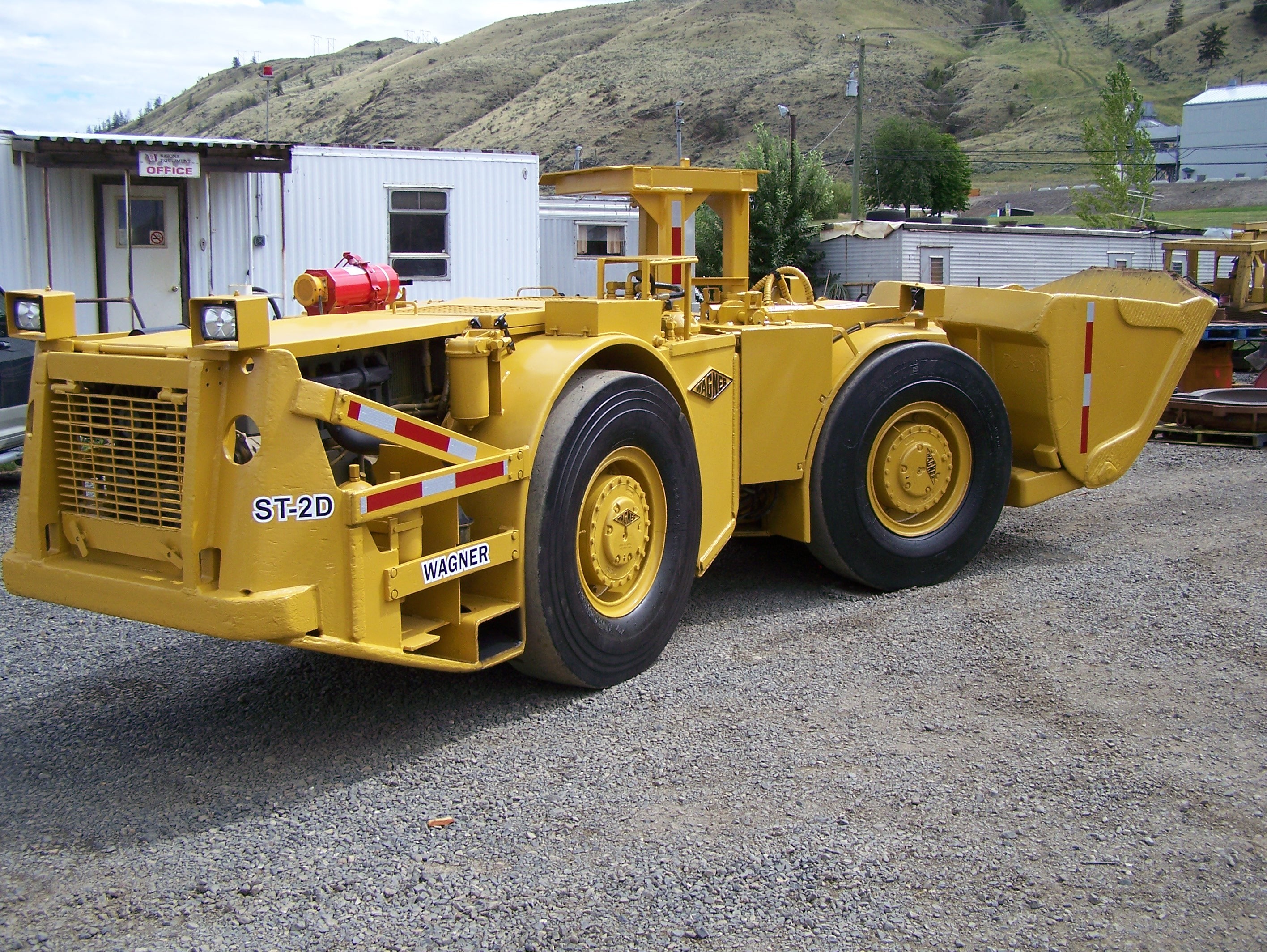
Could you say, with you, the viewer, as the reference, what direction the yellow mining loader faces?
facing away from the viewer and to the right of the viewer

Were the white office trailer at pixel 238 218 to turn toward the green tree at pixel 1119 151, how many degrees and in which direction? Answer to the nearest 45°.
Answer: approximately 135° to its left

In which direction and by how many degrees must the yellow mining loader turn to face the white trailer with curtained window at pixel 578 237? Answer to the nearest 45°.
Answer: approximately 45° to its left

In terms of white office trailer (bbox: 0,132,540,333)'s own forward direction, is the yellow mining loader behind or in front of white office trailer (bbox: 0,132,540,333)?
in front

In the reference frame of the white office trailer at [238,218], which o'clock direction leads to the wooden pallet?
The wooden pallet is roughly at 10 o'clock from the white office trailer.

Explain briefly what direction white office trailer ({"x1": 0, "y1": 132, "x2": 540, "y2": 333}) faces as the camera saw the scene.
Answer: facing the viewer

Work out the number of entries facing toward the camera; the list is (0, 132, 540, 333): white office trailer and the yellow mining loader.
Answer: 1

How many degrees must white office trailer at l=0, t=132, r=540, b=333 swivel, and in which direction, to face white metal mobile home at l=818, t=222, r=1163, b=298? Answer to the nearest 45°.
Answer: approximately 135° to its left

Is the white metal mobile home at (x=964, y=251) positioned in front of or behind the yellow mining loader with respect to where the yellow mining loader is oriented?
in front
